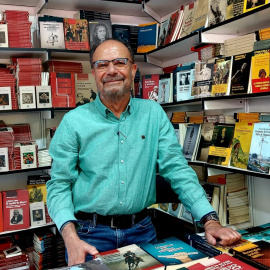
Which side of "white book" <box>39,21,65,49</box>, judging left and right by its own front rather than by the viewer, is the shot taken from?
front

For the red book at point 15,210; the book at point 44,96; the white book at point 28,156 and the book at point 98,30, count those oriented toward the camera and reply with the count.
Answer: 4

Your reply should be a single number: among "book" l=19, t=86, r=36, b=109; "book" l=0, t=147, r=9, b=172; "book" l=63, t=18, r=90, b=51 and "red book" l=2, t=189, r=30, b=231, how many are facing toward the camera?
4

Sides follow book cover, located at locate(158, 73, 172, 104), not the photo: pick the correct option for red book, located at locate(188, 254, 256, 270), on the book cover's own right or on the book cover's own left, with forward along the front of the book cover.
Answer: on the book cover's own left

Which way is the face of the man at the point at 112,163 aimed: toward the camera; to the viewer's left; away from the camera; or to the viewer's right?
toward the camera

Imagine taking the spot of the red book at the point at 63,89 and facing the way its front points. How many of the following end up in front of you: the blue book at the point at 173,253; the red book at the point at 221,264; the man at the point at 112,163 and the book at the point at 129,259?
4

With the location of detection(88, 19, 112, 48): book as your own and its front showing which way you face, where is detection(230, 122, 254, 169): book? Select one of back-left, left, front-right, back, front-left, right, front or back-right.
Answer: front-left

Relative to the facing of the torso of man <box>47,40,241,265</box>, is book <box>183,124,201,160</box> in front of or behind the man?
behind

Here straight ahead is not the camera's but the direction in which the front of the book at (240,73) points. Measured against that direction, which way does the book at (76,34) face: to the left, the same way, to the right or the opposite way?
to the left

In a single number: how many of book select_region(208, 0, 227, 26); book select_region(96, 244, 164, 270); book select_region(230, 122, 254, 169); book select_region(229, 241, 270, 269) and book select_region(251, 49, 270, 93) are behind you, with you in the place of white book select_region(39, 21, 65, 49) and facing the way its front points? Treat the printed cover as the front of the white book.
0

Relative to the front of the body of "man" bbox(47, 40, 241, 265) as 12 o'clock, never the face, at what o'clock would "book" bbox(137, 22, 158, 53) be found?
The book is roughly at 6 o'clock from the man.

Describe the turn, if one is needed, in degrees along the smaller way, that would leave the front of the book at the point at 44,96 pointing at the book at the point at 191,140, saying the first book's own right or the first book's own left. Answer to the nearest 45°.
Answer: approximately 45° to the first book's own left

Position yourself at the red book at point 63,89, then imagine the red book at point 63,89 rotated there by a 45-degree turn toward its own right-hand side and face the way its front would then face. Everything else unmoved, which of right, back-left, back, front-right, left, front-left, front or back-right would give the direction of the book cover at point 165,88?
back-left

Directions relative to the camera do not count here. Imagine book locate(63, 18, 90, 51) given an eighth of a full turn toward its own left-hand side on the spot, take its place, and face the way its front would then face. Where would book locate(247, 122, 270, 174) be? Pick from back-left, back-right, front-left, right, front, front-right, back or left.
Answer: front

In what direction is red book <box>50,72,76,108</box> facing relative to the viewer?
toward the camera

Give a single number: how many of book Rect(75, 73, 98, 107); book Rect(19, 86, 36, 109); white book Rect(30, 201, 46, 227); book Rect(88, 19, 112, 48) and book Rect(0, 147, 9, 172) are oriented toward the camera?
5

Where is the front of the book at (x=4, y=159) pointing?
toward the camera

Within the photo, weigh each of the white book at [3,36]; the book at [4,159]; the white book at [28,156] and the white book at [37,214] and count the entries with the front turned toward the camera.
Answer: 4

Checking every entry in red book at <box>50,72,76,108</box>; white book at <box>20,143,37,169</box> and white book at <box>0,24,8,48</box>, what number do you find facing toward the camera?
3
